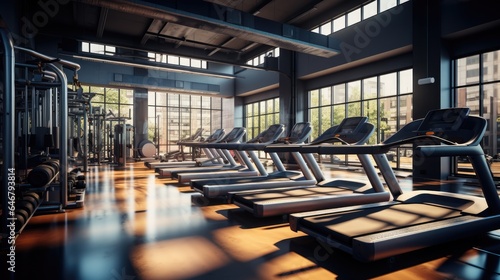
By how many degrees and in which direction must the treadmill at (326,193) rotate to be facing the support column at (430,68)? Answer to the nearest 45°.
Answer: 0° — it already faces it

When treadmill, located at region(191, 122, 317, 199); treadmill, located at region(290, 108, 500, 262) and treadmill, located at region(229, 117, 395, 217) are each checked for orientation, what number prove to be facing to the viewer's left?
0

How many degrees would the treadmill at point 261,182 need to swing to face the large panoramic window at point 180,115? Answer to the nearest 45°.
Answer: approximately 45° to its left

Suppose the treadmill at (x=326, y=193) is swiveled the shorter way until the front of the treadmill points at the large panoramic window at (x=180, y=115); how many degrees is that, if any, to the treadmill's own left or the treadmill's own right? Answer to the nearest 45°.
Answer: approximately 90° to the treadmill's own left

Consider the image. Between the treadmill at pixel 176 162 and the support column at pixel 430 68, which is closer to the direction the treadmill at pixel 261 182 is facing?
the support column

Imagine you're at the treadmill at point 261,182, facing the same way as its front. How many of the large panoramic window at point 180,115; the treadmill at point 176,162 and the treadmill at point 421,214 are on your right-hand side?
1

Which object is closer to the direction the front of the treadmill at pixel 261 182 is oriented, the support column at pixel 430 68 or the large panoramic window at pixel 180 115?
the support column

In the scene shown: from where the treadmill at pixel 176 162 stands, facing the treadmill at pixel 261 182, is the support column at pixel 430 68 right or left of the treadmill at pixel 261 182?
left

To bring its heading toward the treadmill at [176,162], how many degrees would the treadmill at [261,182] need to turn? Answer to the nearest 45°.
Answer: approximately 90° to its left

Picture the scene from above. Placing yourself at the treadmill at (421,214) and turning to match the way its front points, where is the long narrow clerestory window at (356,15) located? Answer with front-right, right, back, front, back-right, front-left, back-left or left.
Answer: front-left

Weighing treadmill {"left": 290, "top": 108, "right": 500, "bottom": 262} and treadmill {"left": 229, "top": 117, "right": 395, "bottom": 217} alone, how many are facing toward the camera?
0

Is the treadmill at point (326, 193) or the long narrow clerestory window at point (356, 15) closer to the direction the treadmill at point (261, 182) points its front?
the long narrow clerestory window

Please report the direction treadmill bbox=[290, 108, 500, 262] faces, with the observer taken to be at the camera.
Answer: facing away from the viewer and to the right of the viewer

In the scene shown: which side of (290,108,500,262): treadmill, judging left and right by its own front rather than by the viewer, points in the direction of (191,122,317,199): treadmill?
left

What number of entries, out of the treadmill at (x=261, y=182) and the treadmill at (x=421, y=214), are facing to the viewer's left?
0

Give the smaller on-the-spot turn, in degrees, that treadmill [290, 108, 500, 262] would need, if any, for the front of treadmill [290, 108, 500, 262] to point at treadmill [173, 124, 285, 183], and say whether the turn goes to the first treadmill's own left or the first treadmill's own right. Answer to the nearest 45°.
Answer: approximately 90° to the first treadmill's own left

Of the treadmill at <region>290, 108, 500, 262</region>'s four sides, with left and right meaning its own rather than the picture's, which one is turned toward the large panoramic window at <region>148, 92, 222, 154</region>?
left

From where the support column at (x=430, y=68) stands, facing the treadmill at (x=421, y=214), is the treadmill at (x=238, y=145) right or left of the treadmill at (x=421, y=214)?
right
